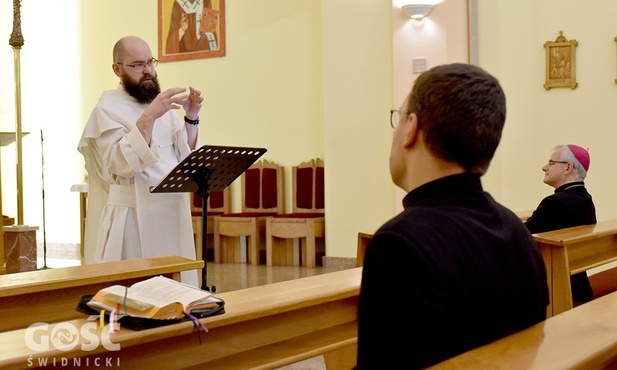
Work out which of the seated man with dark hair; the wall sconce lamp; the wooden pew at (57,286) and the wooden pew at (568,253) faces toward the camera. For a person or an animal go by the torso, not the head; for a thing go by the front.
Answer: the wall sconce lamp

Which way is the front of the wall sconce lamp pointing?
toward the camera

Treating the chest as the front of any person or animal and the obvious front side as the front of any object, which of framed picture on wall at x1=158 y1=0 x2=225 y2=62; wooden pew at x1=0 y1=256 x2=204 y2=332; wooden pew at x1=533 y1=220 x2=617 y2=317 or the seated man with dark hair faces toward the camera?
the framed picture on wall

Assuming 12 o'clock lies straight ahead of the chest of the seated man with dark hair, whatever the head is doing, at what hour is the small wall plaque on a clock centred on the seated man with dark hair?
The small wall plaque is roughly at 2 o'clock from the seated man with dark hair.

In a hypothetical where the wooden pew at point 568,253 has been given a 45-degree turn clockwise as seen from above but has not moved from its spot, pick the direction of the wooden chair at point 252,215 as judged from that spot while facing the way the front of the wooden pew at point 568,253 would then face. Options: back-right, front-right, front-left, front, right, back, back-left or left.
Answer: front-left

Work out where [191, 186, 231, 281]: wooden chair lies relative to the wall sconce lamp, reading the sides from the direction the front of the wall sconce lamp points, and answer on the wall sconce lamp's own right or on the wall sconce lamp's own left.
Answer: on the wall sconce lamp's own right

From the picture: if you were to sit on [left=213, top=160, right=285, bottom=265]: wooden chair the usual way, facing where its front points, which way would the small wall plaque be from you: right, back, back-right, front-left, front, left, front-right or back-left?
left

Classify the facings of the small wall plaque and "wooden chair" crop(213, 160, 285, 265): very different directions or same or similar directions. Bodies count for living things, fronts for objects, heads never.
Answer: same or similar directions

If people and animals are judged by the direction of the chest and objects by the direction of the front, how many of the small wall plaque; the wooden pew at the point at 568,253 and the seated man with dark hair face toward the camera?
1

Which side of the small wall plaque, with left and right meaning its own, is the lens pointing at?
front

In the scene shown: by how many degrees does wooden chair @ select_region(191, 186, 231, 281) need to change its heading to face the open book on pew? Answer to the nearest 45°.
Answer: approximately 45° to its left

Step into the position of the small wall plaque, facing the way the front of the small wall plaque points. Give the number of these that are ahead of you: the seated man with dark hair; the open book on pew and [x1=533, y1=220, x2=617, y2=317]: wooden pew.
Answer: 3

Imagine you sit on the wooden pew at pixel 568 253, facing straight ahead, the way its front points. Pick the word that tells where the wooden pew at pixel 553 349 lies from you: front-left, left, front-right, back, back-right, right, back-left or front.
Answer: back-left

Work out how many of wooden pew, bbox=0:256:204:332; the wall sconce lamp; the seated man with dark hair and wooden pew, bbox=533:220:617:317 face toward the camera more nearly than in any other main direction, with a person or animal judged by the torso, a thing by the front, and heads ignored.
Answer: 1

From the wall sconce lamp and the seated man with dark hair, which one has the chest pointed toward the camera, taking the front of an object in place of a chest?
the wall sconce lamp

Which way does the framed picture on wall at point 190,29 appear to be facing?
toward the camera

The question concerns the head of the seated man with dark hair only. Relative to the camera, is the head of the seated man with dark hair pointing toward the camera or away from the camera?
away from the camera

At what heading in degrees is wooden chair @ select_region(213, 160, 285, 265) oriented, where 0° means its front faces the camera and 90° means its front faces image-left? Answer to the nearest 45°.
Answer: approximately 45°
